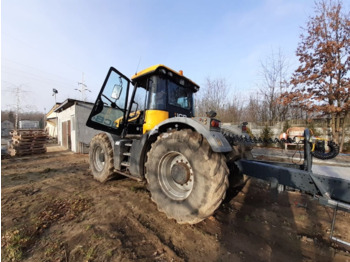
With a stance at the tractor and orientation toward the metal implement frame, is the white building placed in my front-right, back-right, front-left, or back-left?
back-left

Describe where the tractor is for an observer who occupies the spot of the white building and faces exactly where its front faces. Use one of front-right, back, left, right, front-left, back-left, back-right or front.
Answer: front-left

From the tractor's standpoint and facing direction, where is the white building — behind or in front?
in front

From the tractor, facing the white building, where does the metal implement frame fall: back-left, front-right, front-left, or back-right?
back-right

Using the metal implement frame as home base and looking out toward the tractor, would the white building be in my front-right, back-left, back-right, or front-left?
front-right

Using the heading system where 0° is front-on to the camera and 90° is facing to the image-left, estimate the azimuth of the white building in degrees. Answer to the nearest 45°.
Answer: approximately 45°

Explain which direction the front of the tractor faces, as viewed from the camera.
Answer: facing away from the viewer and to the left of the viewer

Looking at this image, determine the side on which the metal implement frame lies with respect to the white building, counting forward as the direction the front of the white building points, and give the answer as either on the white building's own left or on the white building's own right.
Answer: on the white building's own left
